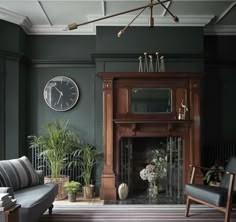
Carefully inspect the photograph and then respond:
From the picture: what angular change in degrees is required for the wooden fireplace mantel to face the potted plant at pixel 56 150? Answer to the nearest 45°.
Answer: approximately 90° to its right

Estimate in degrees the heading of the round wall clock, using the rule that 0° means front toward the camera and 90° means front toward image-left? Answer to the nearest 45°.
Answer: approximately 0°

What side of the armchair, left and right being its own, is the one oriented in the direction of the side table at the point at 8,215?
front

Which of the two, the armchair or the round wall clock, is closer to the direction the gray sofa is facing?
the armchair

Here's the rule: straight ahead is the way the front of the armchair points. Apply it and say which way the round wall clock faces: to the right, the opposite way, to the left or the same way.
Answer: to the left

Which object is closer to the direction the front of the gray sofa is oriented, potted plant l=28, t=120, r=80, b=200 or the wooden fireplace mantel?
the wooden fireplace mantel

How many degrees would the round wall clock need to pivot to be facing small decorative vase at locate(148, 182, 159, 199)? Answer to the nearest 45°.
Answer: approximately 45° to its left

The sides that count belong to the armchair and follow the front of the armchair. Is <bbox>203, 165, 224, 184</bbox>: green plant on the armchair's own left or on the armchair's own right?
on the armchair's own right
